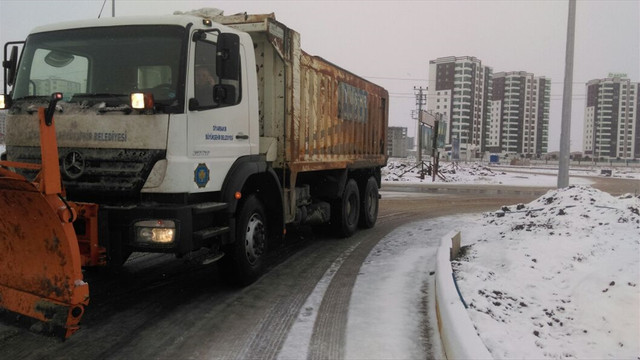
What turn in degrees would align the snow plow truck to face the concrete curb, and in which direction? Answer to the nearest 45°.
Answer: approximately 90° to its left

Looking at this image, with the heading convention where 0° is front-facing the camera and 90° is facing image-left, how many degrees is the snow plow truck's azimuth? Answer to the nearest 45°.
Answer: approximately 45°

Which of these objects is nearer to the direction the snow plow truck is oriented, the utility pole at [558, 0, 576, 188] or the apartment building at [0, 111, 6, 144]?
the apartment building

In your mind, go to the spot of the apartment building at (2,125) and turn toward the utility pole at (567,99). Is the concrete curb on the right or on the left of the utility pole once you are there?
right

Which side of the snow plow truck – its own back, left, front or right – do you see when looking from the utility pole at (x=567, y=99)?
back

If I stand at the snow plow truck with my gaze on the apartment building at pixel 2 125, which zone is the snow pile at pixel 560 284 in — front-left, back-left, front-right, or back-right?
back-right

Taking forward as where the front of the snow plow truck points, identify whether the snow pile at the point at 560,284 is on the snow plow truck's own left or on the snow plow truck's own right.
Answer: on the snow plow truck's own left
